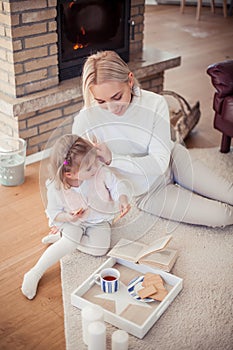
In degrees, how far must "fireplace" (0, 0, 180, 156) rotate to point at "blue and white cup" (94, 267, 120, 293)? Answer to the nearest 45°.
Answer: approximately 45° to its right

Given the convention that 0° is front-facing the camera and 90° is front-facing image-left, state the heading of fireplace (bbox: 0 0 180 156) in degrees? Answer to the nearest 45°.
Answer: approximately 315°

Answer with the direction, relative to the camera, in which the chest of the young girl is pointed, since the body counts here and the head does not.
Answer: toward the camera

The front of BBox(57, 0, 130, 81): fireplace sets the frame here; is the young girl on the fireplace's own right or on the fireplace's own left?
on the fireplace's own right

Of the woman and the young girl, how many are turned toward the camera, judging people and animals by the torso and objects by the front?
2

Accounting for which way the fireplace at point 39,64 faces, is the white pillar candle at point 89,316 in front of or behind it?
in front

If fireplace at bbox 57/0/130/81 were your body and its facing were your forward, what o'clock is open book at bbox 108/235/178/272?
The open book is roughly at 1 o'clock from the fireplace.

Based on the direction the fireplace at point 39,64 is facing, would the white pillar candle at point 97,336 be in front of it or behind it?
in front

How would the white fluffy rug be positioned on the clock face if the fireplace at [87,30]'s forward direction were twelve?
The white fluffy rug is roughly at 1 o'clock from the fireplace.

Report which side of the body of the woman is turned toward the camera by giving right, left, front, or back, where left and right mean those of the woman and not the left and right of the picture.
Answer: front
